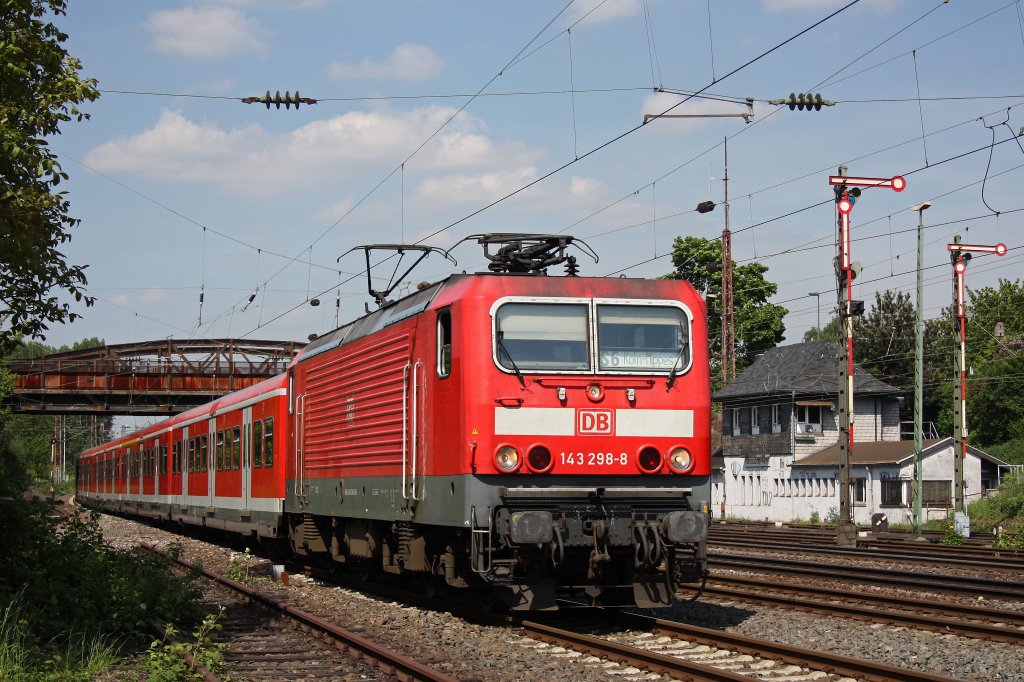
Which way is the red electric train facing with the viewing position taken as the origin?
facing the viewer and to the right of the viewer

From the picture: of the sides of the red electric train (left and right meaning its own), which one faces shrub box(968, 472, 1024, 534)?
left

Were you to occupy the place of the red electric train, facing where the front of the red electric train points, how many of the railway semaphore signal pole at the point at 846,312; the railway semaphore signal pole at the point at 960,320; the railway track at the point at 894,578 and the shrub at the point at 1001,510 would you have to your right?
0

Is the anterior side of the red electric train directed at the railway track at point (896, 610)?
no

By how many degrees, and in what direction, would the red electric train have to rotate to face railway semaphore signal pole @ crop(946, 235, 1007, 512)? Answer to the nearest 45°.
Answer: approximately 90° to its left

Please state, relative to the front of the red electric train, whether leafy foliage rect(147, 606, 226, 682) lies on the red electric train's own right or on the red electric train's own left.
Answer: on the red electric train's own right

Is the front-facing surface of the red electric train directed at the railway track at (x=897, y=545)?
no

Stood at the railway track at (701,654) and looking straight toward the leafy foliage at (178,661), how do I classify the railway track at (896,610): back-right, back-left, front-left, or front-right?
back-right

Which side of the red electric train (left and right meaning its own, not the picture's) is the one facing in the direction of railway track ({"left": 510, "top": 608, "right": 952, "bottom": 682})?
front

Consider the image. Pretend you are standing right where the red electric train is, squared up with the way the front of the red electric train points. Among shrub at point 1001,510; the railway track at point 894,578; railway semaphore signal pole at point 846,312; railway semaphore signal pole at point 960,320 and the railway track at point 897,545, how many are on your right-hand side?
0

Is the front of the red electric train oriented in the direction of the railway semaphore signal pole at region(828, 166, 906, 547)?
no

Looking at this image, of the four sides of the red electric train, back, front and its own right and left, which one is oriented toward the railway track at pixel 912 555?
left
